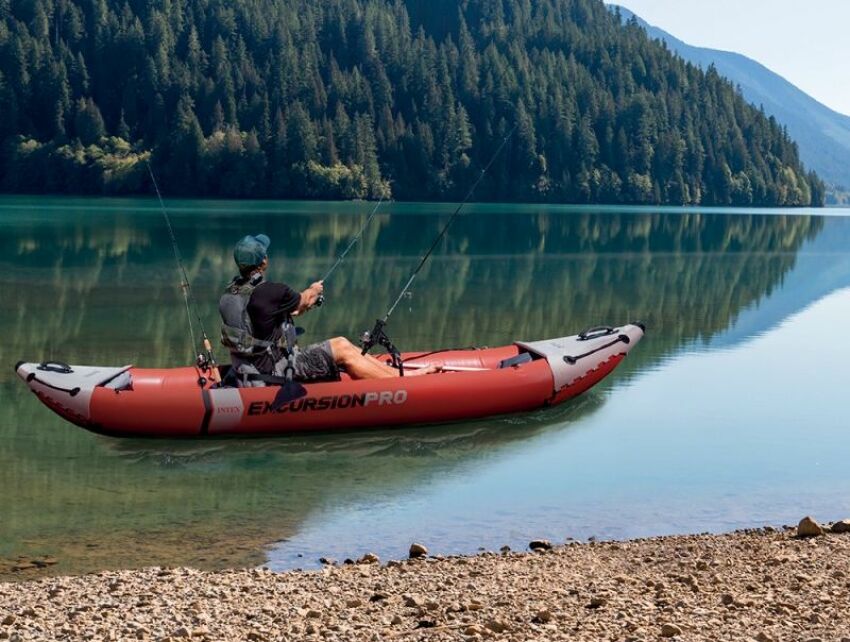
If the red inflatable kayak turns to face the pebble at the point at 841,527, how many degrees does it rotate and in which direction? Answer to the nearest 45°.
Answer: approximately 45° to its right

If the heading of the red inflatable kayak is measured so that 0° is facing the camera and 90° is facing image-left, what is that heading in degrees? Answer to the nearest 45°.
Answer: approximately 270°

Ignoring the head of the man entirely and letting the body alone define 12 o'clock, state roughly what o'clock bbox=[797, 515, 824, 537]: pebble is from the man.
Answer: The pebble is roughly at 3 o'clock from the man.

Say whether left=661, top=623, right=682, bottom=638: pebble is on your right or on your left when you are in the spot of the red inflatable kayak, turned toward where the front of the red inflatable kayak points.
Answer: on your right

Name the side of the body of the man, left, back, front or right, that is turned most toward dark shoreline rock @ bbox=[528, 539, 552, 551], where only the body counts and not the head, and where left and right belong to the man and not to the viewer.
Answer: right

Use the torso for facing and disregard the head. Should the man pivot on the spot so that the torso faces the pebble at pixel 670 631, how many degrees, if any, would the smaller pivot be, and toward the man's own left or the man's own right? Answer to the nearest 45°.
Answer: approximately 135° to the man's own right

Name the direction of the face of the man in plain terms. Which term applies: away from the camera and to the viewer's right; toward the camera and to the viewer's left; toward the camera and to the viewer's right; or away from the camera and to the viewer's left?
away from the camera and to the viewer's right

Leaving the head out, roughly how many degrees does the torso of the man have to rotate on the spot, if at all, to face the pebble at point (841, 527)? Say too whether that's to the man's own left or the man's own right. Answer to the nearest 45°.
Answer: approximately 90° to the man's own right

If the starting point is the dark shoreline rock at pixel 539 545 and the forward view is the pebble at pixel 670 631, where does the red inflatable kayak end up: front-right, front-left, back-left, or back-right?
back-right

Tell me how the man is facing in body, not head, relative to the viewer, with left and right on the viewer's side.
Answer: facing away from the viewer and to the right of the viewer
